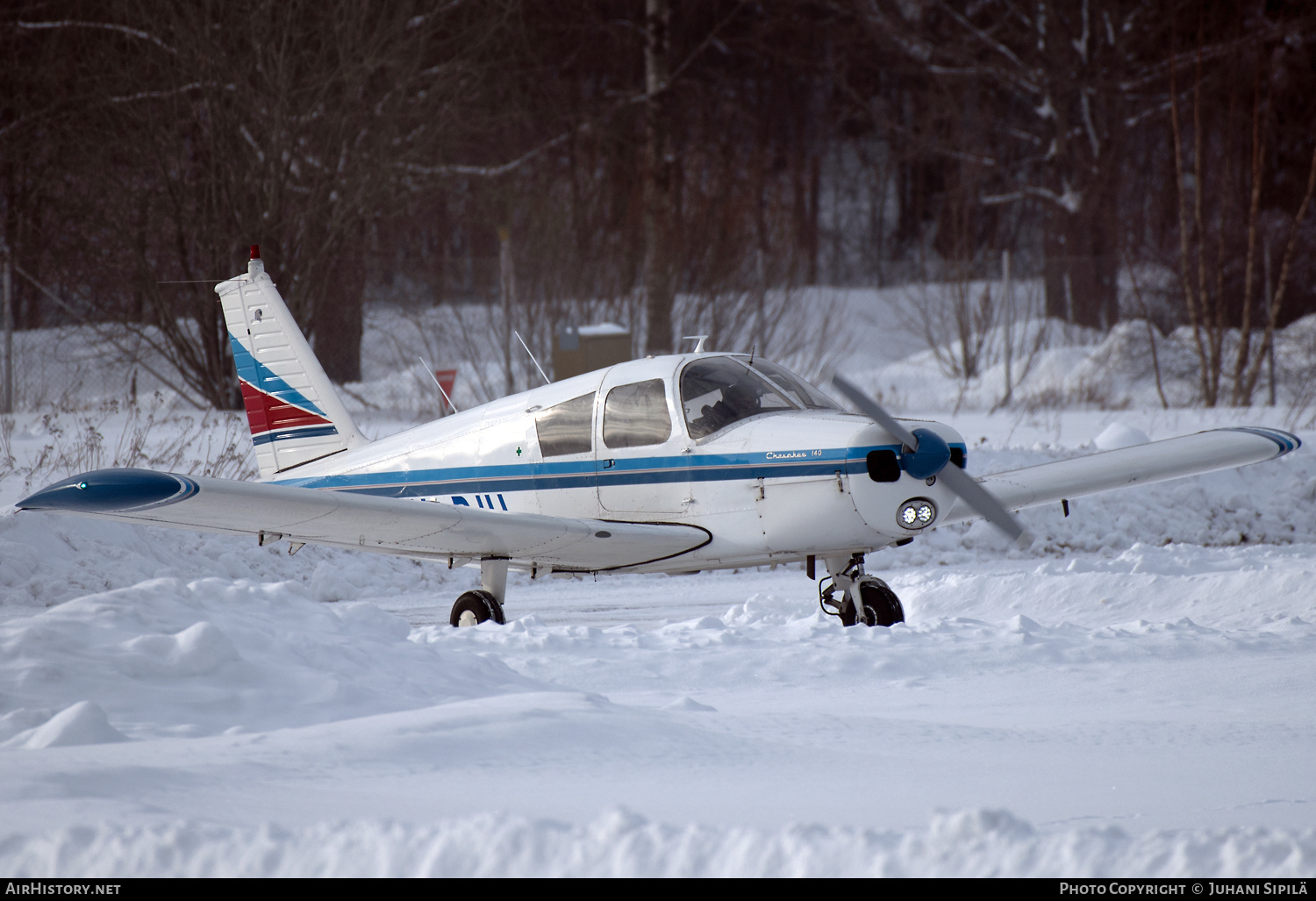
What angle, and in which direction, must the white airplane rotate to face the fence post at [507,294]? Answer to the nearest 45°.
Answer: approximately 135° to its left

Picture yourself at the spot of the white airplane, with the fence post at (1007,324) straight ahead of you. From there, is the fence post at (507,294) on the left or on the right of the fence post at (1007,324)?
left

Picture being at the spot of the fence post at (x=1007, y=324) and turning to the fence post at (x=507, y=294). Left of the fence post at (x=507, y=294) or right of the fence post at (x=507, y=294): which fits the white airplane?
left

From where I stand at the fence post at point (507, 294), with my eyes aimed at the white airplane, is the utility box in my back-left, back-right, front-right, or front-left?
front-left

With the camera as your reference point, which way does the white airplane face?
facing the viewer and to the right of the viewer

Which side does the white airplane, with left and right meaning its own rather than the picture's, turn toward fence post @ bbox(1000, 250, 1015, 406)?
left

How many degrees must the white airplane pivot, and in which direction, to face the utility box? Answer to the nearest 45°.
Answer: approximately 135° to its left

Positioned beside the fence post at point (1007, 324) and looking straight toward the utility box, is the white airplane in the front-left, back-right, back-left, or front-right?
front-left
